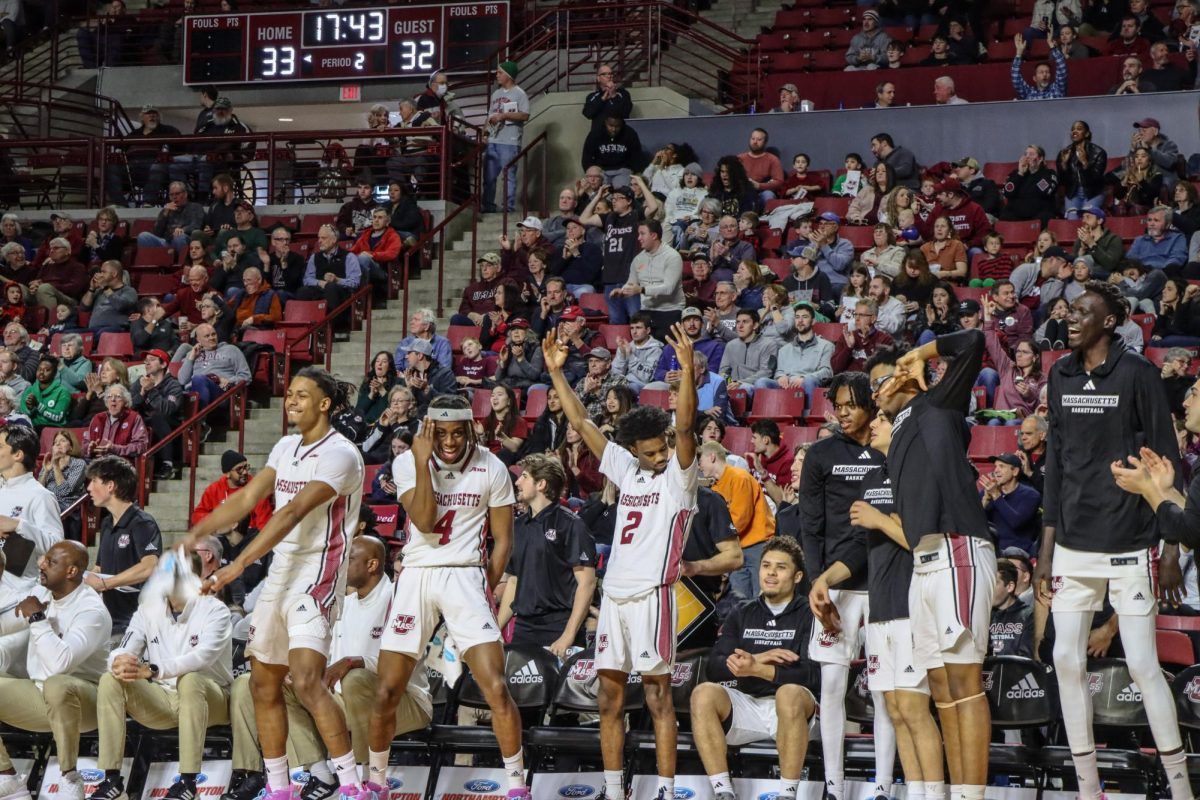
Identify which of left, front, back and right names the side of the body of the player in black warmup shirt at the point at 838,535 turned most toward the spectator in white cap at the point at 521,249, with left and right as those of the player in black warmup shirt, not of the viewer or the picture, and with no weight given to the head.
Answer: back

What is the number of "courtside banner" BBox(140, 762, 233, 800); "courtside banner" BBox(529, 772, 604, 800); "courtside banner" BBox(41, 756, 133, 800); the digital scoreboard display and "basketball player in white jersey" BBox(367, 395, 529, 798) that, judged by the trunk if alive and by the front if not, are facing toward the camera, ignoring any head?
5

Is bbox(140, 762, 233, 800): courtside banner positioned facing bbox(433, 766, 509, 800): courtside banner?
no

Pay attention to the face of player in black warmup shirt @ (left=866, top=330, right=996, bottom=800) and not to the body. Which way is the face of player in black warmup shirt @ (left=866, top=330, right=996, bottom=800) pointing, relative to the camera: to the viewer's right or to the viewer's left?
to the viewer's left

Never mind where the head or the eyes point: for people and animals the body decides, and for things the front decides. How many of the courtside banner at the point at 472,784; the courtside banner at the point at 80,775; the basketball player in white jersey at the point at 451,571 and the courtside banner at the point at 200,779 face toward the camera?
4

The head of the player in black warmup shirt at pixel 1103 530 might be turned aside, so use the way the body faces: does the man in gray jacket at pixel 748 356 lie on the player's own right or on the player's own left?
on the player's own right

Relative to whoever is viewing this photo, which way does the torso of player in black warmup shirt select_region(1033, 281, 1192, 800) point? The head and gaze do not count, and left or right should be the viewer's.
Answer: facing the viewer and to the left of the viewer

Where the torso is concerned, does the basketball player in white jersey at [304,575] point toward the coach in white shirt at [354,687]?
no

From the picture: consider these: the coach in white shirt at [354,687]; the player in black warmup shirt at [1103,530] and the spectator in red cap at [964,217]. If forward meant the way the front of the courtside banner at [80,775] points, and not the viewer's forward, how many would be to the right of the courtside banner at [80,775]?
0

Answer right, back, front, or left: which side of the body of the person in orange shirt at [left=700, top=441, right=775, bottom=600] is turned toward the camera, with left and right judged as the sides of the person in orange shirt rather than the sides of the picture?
left

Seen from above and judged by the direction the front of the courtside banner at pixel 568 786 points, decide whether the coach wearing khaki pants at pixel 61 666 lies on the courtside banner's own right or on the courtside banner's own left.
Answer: on the courtside banner's own right

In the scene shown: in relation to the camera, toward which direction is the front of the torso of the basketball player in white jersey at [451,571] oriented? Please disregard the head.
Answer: toward the camera

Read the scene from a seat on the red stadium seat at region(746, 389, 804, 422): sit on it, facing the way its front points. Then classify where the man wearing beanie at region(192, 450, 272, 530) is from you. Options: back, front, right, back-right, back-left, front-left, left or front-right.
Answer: front-right

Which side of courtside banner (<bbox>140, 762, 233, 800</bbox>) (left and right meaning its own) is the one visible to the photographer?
front

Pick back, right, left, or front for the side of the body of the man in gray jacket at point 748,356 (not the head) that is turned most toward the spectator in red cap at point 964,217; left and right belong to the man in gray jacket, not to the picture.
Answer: back

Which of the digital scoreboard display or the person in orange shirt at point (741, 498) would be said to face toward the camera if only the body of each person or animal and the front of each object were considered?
the digital scoreboard display

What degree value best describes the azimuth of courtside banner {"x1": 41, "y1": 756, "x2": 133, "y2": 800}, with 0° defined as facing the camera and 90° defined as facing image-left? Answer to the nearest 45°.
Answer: approximately 0°

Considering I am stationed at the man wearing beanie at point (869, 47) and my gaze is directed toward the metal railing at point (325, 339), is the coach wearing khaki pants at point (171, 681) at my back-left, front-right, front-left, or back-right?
front-left

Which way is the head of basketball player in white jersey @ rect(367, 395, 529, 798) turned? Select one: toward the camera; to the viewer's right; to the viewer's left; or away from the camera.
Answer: toward the camera

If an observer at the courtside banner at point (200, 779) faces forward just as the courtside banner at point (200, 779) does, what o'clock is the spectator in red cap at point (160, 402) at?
The spectator in red cap is roughly at 6 o'clock from the courtside banner.
